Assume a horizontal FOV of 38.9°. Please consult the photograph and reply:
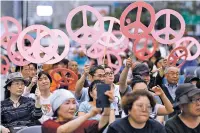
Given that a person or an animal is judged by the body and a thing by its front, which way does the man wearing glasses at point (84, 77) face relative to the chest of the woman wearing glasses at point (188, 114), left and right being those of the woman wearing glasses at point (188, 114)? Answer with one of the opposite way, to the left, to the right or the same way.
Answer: the same way

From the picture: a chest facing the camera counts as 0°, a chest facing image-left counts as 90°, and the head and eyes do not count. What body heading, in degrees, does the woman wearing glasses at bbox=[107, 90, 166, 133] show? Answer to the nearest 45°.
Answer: approximately 315°

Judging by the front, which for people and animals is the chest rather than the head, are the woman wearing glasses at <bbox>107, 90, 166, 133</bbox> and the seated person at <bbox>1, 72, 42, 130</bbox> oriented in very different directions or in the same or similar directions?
same or similar directions

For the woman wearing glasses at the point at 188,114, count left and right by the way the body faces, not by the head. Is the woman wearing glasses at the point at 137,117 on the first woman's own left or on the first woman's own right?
on the first woman's own right

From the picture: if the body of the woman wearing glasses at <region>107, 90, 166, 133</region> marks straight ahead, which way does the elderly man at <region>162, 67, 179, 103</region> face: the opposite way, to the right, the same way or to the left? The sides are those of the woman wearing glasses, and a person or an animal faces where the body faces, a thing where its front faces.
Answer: the same way

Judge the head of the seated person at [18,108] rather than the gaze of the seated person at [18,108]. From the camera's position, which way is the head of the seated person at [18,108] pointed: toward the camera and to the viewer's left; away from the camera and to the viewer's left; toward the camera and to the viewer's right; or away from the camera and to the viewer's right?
toward the camera and to the viewer's right

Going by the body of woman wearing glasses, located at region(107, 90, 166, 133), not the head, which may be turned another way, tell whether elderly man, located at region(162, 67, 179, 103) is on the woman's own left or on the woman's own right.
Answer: on the woman's own left

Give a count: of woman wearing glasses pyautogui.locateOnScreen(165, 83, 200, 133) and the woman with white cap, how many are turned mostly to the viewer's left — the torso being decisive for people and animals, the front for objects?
0

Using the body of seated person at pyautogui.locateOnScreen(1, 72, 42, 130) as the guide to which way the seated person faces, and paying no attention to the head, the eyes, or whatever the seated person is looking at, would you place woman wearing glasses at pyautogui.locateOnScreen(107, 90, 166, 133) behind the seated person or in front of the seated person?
in front

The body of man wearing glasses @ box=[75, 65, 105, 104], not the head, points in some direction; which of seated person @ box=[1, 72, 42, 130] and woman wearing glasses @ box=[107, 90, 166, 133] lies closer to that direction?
the woman wearing glasses
